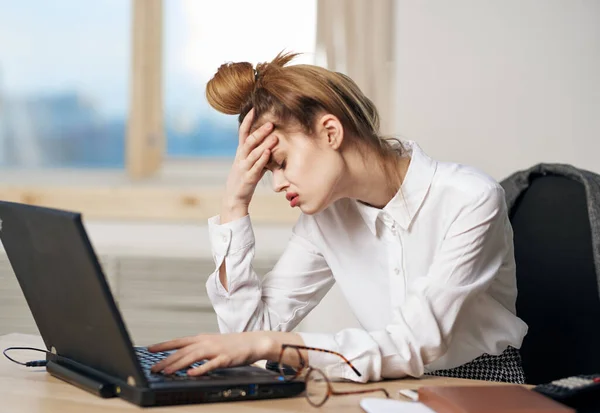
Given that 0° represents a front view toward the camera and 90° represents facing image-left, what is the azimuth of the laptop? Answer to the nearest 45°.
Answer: approximately 225°

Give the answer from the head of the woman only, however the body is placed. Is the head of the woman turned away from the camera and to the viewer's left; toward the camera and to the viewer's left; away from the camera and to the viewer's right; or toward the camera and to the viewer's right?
toward the camera and to the viewer's left

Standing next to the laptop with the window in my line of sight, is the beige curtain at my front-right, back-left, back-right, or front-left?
front-right

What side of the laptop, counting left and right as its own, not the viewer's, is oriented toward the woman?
front

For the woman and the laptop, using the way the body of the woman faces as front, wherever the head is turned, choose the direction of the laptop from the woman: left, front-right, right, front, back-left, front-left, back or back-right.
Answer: front

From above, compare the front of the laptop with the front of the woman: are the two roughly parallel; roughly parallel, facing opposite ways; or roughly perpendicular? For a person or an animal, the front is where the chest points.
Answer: roughly parallel, facing opposite ways

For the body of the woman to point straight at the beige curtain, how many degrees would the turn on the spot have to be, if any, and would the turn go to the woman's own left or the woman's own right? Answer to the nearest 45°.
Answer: approximately 135° to the woman's own right

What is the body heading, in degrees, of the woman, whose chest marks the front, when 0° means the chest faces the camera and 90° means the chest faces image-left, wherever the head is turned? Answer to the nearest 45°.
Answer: approximately 45°
